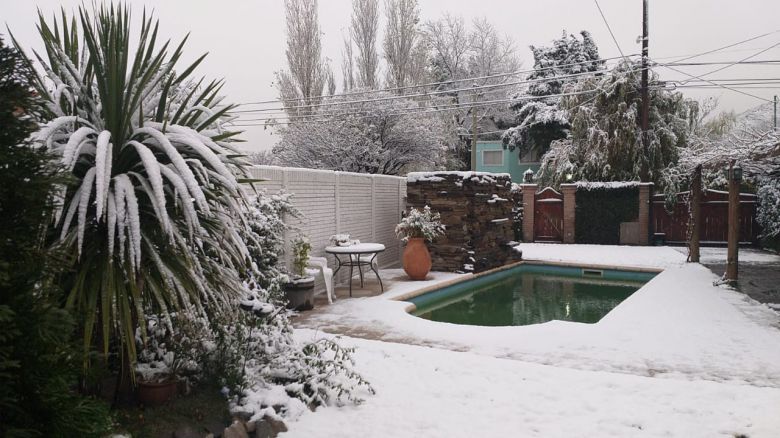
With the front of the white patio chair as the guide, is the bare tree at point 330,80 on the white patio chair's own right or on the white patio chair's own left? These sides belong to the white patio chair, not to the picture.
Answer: on the white patio chair's own left

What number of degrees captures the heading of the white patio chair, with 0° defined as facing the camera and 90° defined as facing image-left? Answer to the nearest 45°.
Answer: approximately 315°

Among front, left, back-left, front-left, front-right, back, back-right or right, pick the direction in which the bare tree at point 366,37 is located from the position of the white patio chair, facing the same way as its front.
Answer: back-left

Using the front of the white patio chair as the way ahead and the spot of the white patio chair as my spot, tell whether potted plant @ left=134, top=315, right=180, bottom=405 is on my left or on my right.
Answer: on my right

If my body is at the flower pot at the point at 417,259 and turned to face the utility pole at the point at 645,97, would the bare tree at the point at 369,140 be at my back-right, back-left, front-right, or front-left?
front-left

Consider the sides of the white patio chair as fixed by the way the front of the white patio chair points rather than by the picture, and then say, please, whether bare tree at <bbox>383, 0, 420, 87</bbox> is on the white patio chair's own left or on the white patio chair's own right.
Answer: on the white patio chair's own left

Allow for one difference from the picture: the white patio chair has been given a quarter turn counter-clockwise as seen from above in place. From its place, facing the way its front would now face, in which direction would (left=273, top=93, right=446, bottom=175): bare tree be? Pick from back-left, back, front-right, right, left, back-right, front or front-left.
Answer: front-left

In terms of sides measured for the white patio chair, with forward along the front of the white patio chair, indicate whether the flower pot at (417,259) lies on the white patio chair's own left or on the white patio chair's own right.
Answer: on the white patio chair's own left

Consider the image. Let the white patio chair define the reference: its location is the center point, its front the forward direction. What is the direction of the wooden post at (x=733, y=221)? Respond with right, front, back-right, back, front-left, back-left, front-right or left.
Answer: front-left

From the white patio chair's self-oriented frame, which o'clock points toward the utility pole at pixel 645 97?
The utility pole is roughly at 9 o'clock from the white patio chair.

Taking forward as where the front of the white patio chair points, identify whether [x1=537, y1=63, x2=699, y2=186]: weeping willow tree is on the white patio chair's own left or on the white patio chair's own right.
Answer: on the white patio chair's own left

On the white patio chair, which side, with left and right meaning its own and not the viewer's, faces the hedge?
left

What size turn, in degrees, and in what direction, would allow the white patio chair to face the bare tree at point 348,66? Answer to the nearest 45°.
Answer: approximately 135° to its left

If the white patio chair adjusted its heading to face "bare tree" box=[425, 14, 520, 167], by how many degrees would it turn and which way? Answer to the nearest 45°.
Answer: approximately 135° to its left

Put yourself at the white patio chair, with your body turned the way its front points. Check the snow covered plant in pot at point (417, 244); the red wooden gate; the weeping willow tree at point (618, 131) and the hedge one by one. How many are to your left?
4
